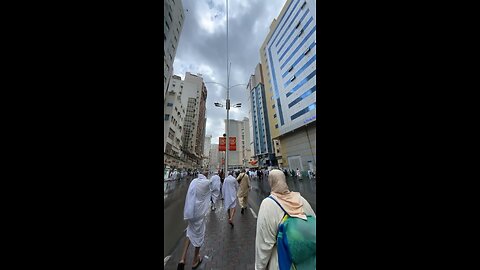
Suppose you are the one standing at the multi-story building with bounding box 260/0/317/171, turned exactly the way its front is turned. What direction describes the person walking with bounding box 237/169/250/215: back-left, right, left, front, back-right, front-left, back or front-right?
front-left

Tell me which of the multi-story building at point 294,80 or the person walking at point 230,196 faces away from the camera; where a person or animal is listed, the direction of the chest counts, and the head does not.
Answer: the person walking

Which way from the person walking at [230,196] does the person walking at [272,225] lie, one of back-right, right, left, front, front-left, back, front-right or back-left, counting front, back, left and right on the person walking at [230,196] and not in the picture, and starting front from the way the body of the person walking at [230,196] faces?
back

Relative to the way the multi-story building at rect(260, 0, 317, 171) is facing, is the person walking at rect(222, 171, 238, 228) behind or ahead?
ahead

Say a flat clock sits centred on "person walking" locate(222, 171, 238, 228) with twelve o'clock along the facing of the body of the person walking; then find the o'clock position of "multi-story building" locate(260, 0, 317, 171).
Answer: The multi-story building is roughly at 1 o'clock from the person walking.

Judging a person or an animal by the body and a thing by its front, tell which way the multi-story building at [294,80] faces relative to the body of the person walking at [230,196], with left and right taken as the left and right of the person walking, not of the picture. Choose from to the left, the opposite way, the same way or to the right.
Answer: to the left

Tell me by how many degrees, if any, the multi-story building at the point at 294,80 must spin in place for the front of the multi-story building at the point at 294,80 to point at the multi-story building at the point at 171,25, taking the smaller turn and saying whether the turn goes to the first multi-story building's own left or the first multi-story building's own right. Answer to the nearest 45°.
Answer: approximately 45° to the first multi-story building's own left

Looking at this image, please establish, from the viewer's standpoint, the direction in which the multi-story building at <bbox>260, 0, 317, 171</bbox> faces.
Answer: facing the viewer and to the left of the viewer

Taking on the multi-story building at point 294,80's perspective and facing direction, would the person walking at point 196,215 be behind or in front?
in front

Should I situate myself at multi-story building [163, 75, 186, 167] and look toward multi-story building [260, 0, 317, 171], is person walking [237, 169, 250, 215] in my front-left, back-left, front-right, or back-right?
front-right

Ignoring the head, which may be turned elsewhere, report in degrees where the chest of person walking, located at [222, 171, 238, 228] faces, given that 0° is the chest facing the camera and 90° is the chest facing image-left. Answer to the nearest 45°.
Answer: approximately 180°
